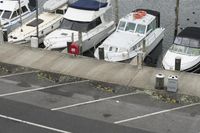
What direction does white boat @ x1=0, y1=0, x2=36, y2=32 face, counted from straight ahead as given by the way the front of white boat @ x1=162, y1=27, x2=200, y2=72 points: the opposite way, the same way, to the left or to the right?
the same way

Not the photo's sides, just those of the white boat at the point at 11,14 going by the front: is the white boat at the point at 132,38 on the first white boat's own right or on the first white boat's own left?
on the first white boat's own left

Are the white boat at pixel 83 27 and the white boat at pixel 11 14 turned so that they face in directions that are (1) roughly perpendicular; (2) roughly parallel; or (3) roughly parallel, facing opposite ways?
roughly parallel

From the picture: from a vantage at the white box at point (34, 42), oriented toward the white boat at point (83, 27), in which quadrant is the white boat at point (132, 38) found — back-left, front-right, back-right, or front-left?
front-right

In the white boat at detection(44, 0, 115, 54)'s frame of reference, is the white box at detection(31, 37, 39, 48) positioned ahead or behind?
ahead

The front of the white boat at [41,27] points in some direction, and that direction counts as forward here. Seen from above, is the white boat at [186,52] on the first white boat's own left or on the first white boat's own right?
on the first white boat's own left

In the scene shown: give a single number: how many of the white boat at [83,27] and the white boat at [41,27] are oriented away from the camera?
0

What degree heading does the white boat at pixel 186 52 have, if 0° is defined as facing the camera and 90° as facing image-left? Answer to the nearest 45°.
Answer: approximately 45°

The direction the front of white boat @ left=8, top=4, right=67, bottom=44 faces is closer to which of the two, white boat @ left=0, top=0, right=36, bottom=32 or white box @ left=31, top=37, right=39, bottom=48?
the white box

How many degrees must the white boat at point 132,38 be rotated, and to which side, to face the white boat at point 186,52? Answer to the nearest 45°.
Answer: approximately 90° to its left

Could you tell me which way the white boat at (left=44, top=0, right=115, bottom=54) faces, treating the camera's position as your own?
facing the viewer and to the left of the viewer

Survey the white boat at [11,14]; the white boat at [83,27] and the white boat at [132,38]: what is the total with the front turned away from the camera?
0

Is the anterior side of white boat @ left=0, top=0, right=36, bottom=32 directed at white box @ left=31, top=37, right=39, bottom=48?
no

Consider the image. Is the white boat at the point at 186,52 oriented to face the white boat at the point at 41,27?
no

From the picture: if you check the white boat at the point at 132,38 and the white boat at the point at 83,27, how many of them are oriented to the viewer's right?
0

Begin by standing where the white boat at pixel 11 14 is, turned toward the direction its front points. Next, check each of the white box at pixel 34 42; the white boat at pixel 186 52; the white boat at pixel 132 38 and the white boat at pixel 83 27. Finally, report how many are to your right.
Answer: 0

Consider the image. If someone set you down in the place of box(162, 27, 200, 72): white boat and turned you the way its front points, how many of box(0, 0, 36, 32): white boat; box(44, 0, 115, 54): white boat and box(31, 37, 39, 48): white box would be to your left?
0

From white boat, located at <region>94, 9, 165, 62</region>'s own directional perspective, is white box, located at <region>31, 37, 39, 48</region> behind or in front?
in front

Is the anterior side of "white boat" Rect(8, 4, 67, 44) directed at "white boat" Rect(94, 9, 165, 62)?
no

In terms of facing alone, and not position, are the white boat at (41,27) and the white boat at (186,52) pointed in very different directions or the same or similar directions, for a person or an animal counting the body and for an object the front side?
same or similar directions
